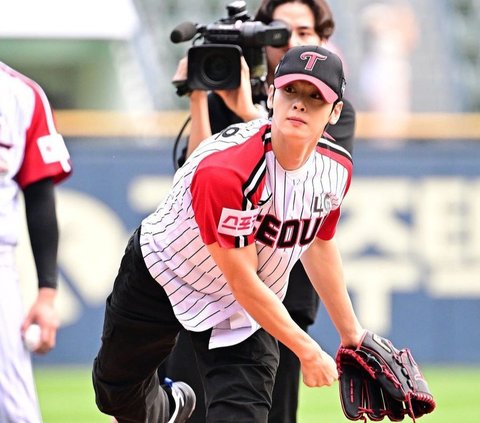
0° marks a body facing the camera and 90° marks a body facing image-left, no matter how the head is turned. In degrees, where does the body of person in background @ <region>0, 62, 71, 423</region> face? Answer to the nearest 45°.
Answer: approximately 0°

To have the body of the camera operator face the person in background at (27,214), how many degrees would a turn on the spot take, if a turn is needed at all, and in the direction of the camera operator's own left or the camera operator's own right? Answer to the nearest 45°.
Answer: approximately 45° to the camera operator's own right

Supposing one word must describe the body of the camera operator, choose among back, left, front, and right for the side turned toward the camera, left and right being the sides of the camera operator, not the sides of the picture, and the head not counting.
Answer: front
